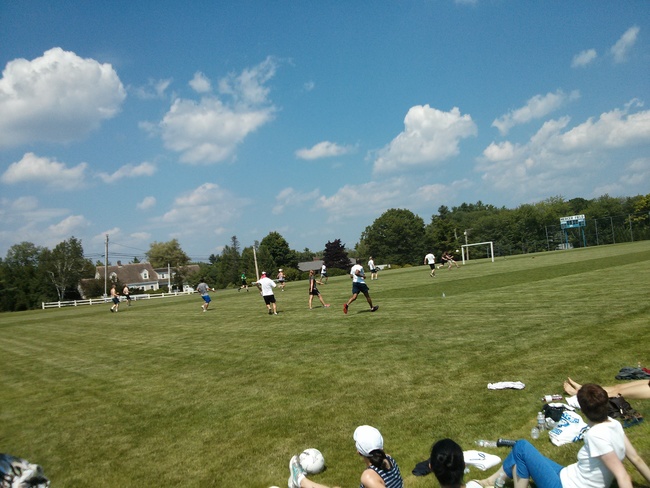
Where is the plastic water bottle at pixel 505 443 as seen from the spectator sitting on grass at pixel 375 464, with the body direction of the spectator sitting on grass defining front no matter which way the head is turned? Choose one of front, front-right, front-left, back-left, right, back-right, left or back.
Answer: right

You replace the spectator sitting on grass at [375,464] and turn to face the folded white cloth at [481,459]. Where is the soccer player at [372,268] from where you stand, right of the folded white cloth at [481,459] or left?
left

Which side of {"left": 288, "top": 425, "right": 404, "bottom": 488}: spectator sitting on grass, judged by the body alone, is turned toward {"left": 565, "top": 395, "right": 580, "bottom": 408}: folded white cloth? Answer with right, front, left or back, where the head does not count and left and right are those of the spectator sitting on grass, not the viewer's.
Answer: right

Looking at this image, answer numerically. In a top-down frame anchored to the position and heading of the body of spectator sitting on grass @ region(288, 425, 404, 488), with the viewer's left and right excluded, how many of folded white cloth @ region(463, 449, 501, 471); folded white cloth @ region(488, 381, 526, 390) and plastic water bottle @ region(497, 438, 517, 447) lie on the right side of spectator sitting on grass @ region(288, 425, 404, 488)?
3

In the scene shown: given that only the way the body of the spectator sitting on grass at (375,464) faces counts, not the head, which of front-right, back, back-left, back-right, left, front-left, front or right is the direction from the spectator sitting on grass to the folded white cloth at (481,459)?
right

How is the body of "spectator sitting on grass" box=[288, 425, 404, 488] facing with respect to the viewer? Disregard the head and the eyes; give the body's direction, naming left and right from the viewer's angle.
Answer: facing away from the viewer and to the left of the viewer

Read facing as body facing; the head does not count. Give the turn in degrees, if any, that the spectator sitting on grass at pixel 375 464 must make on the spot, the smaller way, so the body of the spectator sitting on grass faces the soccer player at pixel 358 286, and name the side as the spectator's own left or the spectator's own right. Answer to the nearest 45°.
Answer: approximately 45° to the spectator's own right

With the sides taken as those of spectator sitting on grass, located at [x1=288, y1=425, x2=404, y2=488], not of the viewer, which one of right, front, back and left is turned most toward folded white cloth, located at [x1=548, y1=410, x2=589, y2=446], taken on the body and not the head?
right

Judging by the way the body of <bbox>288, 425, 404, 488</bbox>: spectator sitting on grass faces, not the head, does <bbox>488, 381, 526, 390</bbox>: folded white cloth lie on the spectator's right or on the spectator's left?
on the spectator's right

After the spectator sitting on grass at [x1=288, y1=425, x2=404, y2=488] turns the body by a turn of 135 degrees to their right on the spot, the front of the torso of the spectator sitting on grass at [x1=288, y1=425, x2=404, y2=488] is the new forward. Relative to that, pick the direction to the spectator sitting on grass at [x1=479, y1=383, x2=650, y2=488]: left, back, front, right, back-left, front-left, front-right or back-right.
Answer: front

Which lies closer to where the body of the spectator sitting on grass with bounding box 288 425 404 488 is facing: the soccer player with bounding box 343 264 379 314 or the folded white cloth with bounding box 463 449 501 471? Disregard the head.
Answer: the soccer player

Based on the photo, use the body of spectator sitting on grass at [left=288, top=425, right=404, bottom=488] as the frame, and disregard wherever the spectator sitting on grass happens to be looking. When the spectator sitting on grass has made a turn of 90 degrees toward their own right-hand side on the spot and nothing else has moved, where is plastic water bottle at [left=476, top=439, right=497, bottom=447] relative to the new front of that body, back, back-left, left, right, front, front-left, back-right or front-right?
front

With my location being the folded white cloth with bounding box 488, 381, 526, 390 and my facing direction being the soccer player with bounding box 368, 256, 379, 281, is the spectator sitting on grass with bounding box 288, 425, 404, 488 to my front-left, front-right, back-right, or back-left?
back-left
